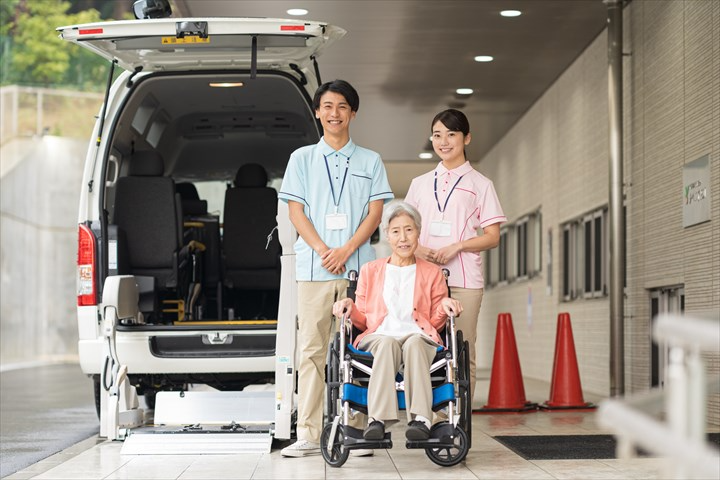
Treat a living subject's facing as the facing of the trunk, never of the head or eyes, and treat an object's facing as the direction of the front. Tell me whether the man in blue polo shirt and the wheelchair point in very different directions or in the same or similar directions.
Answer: same or similar directions

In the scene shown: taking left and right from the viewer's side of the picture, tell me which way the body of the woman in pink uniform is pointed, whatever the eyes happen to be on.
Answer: facing the viewer and to the left of the viewer

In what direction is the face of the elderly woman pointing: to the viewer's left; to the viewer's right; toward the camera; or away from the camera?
toward the camera

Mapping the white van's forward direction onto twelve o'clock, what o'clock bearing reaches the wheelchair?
The wheelchair is roughly at 5 o'clock from the white van.

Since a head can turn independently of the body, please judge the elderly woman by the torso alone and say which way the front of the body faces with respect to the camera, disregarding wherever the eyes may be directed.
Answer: toward the camera

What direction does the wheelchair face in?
toward the camera

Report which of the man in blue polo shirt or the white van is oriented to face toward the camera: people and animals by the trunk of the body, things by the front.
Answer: the man in blue polo shirt

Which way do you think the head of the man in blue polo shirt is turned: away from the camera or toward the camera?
toward the camera

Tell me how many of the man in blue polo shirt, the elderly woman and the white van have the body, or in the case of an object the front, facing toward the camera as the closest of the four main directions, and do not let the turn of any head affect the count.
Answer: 2

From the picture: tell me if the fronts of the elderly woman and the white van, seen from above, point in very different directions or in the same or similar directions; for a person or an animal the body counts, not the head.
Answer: very different directions

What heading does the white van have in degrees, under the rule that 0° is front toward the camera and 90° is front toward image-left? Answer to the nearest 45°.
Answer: approximately 180°

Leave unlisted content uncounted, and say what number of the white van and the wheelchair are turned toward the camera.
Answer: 1
